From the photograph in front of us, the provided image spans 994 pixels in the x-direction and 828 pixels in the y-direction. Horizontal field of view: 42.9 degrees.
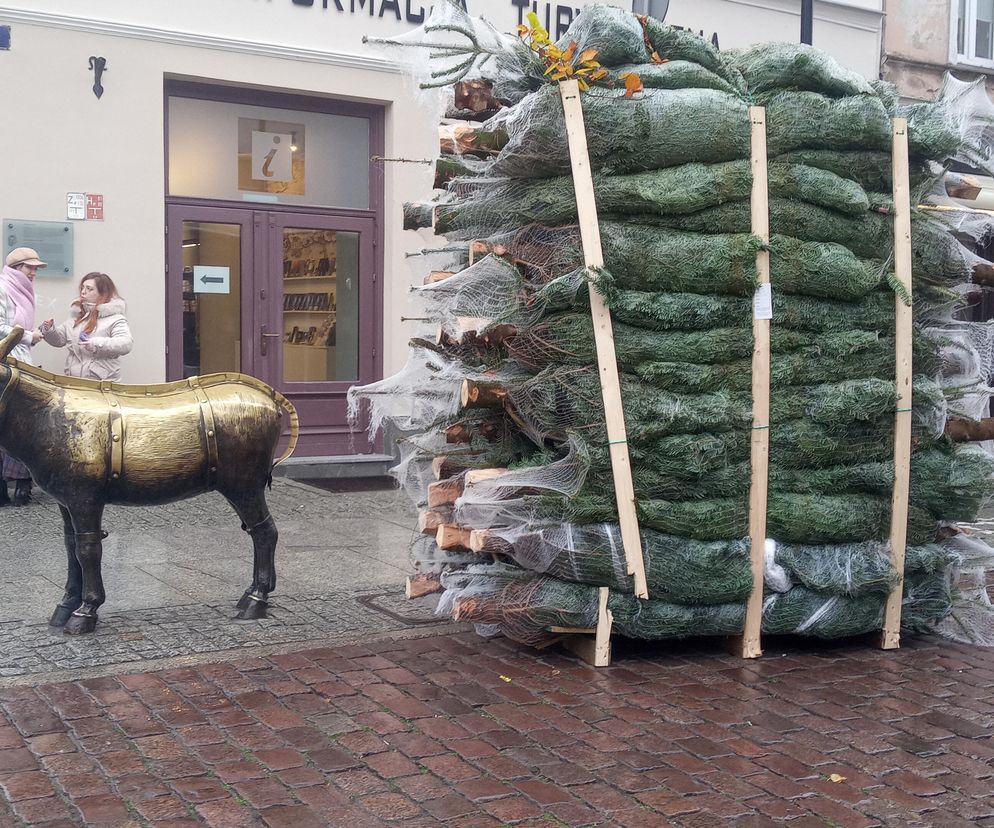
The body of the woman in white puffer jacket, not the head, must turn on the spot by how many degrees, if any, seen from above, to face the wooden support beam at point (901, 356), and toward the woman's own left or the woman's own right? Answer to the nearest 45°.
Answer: approximately 90° to the woman's own left

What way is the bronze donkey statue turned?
to the viewer's left

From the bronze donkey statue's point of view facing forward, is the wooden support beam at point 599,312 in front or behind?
behind

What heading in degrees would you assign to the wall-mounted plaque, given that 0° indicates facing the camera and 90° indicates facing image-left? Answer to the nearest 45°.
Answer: approximately 0°

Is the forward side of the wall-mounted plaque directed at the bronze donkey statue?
yes

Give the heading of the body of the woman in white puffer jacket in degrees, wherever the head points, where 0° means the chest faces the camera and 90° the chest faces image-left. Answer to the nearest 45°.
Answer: approximately 45°

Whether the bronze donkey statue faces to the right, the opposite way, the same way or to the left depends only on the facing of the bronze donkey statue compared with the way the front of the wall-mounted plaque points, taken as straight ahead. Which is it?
to the right

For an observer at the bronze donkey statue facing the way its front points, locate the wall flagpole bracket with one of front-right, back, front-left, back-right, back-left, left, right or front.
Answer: right

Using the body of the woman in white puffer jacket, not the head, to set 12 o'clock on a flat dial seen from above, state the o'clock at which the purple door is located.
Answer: The purple door is roughly at 6 o'clock from the woman in white puffer jacket.

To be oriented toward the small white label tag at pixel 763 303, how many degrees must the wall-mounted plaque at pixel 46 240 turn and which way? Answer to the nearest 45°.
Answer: approximately 45° to its left

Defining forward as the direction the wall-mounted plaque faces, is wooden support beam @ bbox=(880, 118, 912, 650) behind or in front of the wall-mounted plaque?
in front

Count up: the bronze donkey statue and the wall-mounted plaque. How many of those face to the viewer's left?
1
